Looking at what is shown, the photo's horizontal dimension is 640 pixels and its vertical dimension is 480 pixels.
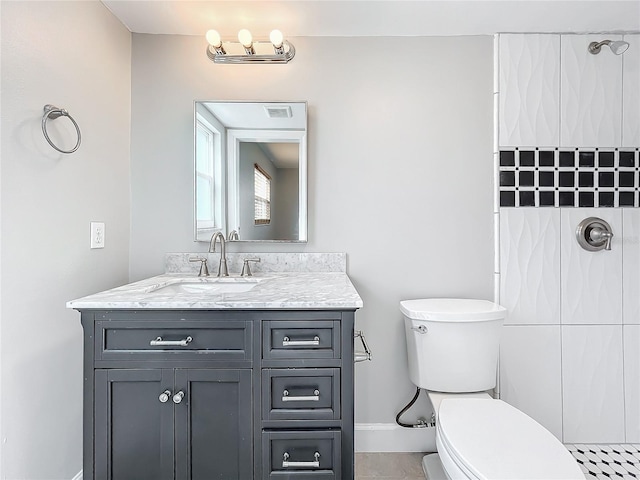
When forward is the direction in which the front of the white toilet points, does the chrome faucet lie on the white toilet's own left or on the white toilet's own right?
on the white toilet's own right

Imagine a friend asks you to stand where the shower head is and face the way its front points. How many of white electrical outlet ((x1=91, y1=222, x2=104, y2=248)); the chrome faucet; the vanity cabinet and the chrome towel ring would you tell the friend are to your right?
4

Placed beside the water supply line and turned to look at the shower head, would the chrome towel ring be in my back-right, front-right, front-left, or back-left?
back-right

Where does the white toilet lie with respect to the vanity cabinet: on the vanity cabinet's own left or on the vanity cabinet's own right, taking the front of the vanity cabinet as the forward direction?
on the vanity cabinet's own left

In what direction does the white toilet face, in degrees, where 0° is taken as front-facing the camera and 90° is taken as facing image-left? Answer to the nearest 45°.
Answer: approximately 315°

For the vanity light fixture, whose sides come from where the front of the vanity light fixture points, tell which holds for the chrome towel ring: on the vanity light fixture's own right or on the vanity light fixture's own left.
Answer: on the vanity light fixture's own right

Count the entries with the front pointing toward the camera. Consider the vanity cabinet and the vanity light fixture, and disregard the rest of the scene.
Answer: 2

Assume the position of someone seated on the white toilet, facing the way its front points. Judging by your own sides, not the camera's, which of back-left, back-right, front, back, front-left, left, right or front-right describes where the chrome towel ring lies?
right

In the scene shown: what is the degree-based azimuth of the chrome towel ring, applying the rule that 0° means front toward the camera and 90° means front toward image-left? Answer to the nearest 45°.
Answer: approximately 315°
